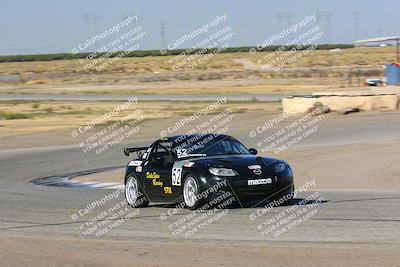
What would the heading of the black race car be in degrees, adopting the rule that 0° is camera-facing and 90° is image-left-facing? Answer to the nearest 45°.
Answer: approximately 315°
